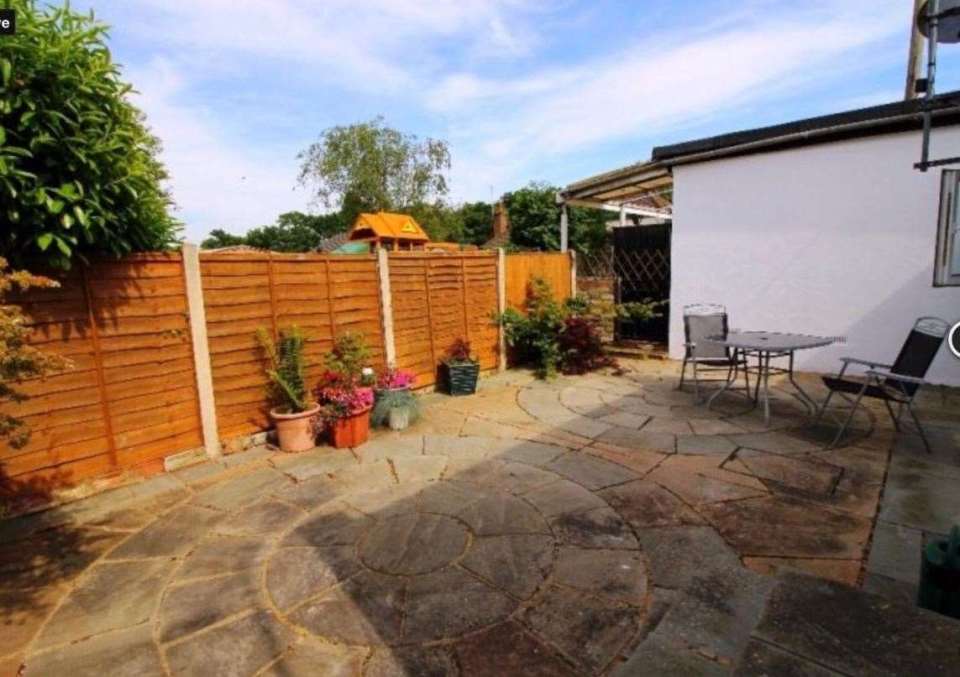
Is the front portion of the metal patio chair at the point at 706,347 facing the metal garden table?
yes

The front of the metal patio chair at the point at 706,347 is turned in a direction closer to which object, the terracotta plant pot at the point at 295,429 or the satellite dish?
the satellite dish

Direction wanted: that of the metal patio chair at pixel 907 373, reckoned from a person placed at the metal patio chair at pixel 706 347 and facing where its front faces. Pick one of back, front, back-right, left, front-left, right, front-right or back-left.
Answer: front

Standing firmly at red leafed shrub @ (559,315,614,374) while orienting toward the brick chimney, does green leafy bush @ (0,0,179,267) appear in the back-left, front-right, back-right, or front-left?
back-left

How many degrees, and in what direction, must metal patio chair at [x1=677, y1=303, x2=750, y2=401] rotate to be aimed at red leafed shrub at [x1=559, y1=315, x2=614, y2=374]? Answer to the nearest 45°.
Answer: approximately 180°

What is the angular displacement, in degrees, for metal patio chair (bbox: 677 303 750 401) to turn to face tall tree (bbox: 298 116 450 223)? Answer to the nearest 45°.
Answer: approximately 180°

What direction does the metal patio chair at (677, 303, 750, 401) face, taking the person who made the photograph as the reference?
facing the viewer and to the right of the viewer

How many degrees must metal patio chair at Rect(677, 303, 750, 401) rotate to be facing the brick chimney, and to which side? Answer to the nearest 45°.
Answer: approximately 180°

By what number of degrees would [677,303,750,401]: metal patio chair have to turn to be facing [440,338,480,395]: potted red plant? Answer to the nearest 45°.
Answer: approximately 135° to its right

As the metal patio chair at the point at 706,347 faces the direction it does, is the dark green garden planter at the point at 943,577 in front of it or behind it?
in front
